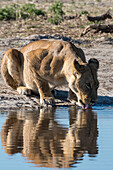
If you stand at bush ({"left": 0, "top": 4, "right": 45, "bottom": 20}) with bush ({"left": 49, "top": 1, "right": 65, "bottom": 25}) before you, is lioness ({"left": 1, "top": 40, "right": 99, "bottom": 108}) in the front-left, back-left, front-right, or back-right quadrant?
front-right

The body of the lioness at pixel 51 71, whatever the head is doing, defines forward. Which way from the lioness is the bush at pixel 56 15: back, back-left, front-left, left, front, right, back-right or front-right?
back-left

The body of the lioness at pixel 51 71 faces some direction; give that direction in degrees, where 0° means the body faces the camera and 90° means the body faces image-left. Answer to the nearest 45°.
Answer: approximately 315°

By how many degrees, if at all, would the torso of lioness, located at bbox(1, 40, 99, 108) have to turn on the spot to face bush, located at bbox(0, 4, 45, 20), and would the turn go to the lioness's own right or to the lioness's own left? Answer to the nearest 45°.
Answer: approximately 135° to the lioness's own left
